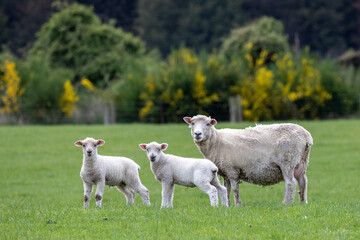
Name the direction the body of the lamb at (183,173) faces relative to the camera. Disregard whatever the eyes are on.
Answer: to the viewer's left

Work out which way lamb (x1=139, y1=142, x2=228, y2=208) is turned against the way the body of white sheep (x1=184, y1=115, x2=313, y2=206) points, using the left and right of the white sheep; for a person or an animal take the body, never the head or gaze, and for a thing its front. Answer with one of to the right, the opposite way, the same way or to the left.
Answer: the same way

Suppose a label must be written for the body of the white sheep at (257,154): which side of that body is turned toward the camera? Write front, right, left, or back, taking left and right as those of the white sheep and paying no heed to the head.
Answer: left

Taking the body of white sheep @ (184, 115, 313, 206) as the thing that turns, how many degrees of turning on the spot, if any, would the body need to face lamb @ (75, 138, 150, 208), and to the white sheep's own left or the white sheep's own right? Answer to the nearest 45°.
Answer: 0° — it already faces it

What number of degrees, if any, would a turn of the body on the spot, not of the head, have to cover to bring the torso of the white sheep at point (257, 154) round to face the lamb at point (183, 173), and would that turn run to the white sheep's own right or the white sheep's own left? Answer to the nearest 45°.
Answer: approximately 45° to the white sheep's own left

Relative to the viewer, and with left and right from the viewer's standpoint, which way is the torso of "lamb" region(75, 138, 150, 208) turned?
facing the viewer and to the left of the viewer

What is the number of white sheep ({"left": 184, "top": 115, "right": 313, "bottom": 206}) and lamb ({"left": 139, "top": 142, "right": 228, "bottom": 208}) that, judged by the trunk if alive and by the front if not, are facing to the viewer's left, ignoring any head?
2

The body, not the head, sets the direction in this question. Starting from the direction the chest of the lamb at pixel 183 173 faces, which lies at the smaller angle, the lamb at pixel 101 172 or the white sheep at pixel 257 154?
the lamb

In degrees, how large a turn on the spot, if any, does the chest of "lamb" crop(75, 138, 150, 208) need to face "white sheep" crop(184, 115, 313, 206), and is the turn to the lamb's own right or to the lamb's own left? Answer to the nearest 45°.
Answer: approximately 135° to the lamb's own left
